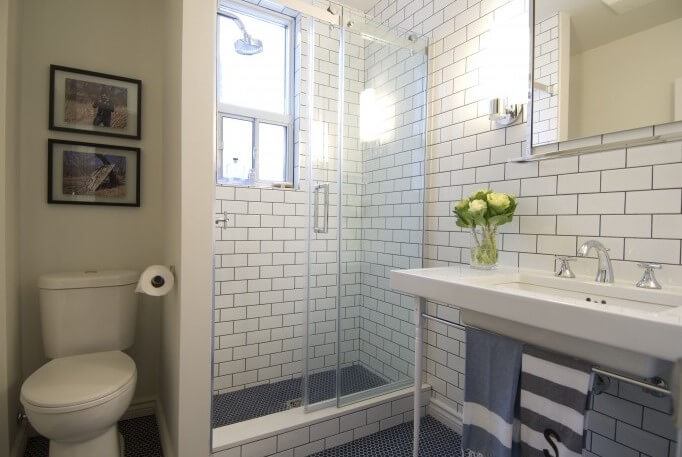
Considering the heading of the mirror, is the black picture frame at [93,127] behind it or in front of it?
in front

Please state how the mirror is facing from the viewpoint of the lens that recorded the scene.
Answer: facing the viewer and to the left of the viewer

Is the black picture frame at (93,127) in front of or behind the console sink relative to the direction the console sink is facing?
in front

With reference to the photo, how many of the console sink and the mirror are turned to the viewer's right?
0

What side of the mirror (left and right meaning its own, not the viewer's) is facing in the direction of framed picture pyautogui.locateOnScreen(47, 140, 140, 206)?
front

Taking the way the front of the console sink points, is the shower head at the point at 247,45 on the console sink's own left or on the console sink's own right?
on the console sink's own right

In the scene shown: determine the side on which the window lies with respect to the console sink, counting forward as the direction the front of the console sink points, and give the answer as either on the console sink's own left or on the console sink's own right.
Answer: on the console sink's own right
